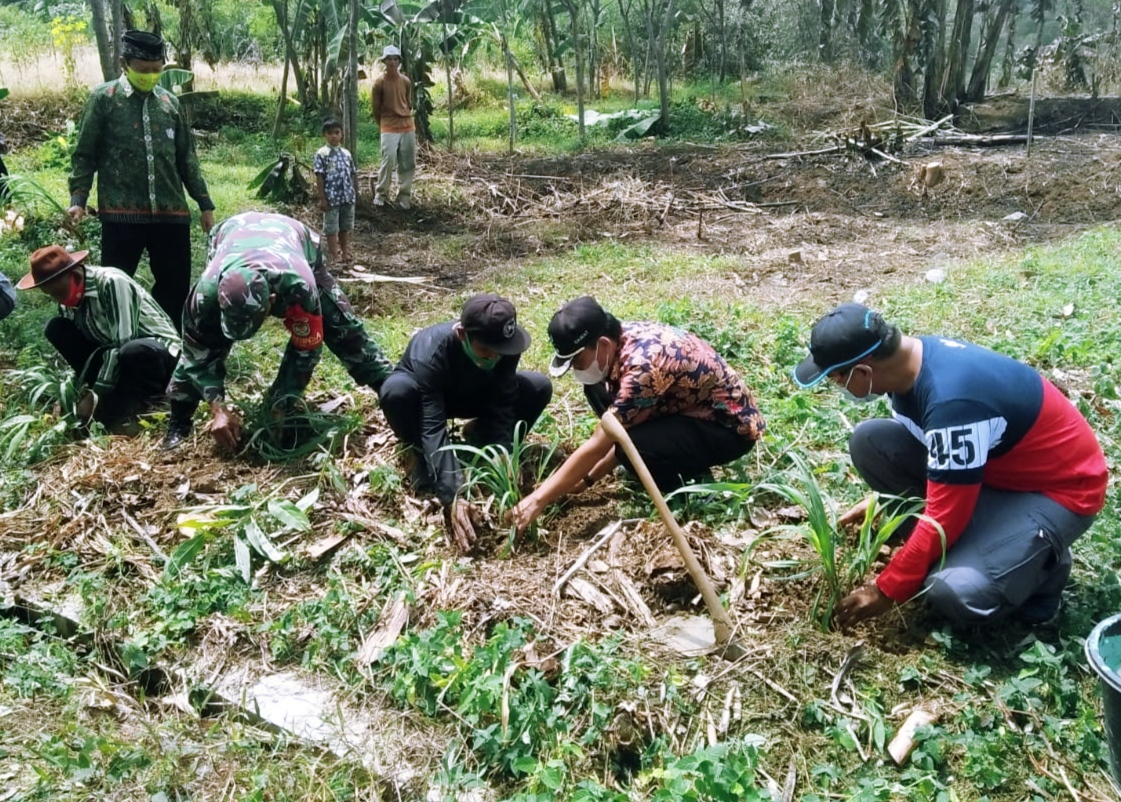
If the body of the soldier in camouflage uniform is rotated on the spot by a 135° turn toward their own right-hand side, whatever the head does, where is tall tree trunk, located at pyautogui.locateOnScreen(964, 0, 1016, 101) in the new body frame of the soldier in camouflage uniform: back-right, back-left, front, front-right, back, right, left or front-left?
right

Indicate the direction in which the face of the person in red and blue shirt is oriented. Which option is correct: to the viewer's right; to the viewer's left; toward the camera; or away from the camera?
to the viewer's left

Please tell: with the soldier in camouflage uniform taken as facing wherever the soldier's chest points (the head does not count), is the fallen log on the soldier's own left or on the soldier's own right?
on the soldier's own left

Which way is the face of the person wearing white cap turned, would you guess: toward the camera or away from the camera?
toward the camera

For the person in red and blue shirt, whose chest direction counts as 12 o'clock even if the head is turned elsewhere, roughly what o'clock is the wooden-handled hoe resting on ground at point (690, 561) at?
The wooden-handled hoe resting on ground is roughly at 11 o'clock from the person in red and blue shirt.

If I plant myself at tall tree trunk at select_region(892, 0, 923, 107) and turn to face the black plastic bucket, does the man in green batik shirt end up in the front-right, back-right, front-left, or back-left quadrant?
front-right

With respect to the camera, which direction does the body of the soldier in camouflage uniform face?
toward the camera

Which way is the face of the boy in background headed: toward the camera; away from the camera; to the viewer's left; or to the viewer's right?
toward the camera

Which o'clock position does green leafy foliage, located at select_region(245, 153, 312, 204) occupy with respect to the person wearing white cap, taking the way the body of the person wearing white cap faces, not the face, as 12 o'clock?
The green leafy foliage is roughly at 3 o'clock from the person wearing white cap.

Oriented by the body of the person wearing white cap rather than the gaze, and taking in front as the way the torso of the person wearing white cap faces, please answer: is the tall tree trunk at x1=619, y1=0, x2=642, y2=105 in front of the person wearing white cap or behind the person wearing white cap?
behind

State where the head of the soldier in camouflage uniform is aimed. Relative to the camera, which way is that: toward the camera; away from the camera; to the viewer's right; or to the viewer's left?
toward the camera

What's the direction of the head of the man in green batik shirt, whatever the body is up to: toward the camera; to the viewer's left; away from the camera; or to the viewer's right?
toward the camera

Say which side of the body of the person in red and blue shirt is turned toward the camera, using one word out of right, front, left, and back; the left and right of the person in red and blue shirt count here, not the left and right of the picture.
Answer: left

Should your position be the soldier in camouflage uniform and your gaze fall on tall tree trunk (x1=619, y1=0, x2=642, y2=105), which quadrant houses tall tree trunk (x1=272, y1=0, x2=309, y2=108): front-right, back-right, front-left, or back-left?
front-left

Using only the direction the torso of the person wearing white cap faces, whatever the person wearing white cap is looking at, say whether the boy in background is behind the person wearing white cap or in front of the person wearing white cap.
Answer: in front

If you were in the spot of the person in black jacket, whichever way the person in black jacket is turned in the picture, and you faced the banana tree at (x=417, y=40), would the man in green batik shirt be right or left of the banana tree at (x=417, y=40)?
left

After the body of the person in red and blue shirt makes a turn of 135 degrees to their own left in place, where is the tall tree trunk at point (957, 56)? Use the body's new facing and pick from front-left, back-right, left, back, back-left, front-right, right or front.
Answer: back-left

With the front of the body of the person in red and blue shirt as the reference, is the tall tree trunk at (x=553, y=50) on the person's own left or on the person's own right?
on the person's own right
